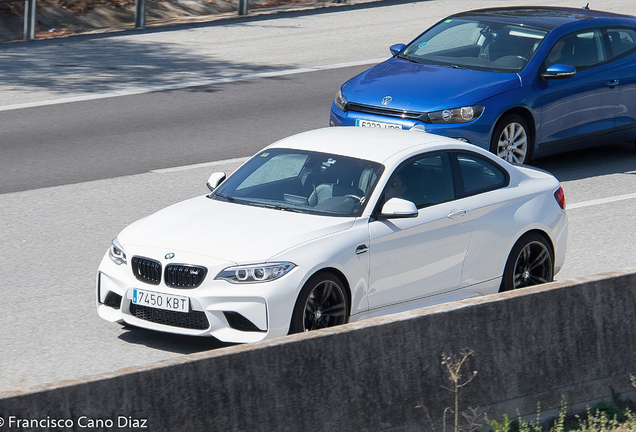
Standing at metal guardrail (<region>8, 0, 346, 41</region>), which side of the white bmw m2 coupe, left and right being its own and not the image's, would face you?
right

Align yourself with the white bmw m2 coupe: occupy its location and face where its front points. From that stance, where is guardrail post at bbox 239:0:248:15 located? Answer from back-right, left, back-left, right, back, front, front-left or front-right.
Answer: back-right

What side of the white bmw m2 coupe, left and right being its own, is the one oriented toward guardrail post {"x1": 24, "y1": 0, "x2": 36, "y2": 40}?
right

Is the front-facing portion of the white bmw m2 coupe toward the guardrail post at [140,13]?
no

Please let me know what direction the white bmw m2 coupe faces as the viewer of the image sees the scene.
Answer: facing the viewer and to the left of the viewer

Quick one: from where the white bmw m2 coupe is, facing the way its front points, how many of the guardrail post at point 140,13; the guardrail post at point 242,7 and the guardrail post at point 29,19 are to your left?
0
